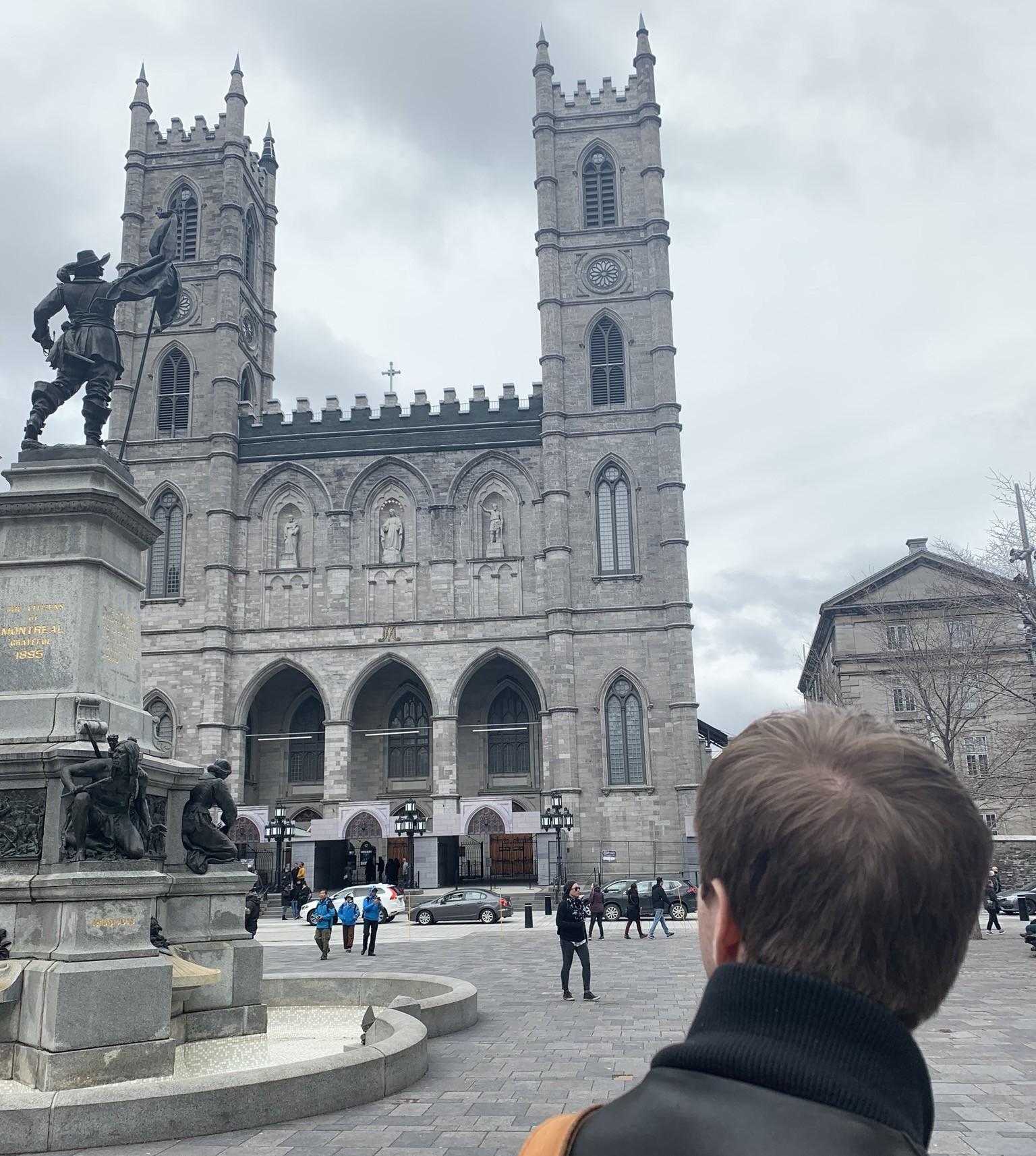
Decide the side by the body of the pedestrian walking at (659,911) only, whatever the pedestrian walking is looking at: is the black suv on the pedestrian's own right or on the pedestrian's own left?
on the pedestrian's own left

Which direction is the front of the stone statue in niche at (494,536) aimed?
toward the camera

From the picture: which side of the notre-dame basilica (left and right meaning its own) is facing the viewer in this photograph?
front

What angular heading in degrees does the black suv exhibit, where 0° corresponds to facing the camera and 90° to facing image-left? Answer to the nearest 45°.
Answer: approximately 90°

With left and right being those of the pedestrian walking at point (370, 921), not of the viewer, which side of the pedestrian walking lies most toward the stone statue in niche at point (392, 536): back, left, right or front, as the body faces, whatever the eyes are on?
back

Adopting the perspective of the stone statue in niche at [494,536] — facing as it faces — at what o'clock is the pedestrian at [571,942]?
The pedestrian is roughly at 12 o'clock from the stone statue in niche.

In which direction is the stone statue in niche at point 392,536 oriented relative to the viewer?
toward the camera

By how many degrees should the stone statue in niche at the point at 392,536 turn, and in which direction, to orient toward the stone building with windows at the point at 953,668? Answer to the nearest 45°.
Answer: approximately 45° to its left

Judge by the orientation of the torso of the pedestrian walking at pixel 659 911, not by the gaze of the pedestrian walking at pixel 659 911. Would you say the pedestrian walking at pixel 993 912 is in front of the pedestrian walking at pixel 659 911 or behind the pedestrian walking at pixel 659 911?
in front

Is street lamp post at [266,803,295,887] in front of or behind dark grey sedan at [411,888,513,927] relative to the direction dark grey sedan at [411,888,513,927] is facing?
in front

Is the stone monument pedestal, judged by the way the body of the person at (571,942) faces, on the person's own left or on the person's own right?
on the person's own right

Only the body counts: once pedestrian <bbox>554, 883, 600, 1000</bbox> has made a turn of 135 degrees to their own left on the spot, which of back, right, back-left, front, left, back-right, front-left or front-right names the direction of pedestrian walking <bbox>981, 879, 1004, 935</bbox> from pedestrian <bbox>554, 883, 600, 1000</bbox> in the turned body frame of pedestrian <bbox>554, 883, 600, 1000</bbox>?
front-right

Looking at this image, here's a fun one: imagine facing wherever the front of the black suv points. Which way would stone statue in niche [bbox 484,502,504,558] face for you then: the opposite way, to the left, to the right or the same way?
to the left

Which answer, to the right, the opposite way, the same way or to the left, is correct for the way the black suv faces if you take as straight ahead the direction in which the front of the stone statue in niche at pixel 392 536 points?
to the right
